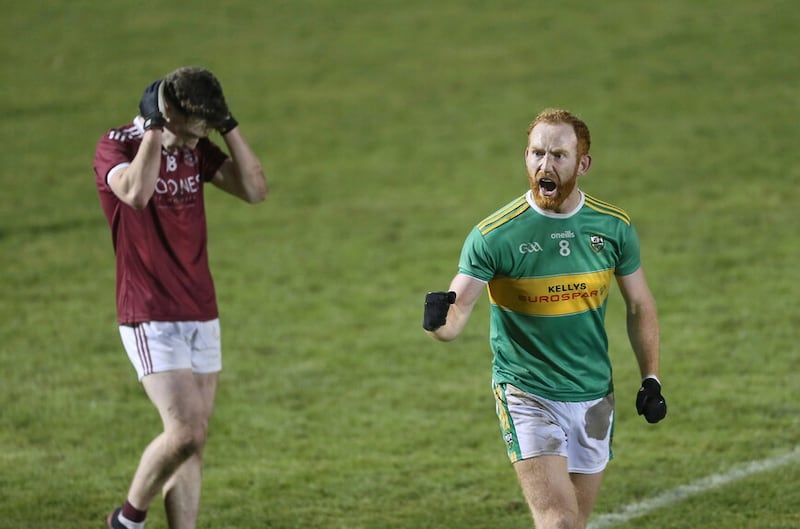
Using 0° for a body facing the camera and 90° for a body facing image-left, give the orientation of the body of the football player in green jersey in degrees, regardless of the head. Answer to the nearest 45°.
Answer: approximately 0°
